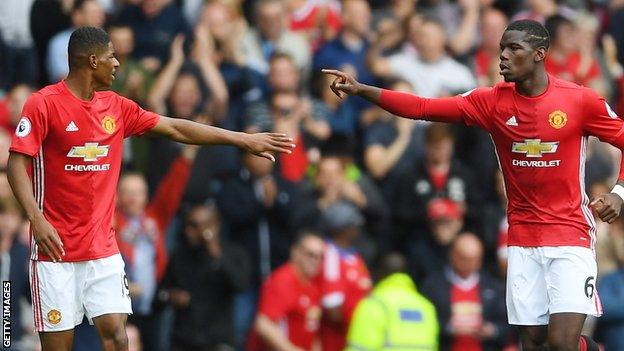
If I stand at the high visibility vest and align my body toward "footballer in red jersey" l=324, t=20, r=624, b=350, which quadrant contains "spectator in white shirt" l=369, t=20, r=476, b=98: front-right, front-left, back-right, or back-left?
back-left

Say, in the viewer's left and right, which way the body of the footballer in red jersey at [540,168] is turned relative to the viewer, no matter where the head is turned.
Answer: facing the viewer and to the left of the viewer

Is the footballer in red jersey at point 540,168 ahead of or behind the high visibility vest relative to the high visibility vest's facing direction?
behind

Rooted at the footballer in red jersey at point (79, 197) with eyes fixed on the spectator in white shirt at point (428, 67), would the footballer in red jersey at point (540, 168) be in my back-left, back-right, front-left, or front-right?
front-right

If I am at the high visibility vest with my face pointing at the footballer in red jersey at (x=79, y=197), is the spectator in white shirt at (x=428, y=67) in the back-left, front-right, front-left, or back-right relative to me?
back-right

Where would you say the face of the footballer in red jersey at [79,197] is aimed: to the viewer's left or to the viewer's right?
to the viewer's right

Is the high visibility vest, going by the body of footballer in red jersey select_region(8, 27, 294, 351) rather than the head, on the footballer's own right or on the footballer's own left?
on the footballer's own left

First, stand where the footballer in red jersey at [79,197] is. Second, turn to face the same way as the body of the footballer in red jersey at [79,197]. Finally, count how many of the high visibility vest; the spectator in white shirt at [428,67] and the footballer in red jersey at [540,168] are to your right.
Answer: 0

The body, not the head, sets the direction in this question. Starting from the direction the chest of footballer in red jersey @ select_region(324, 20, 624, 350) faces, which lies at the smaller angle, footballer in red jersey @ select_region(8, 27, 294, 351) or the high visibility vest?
the footballer in red jersey

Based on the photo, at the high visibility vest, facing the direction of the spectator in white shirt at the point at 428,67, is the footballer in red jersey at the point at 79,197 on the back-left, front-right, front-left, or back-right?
back-left

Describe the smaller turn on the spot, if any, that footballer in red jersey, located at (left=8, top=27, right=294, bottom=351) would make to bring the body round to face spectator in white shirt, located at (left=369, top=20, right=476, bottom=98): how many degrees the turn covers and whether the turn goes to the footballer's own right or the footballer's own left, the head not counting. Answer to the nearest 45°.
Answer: approximately 90° to the footballer's own left

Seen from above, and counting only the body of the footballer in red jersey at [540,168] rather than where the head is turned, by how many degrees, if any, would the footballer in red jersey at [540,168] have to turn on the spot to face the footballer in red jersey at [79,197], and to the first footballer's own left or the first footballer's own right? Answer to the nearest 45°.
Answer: approximately 45° to the first footballer's own right

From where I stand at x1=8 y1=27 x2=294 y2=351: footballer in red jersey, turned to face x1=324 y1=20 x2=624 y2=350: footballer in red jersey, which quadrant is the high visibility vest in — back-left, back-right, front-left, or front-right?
front-left

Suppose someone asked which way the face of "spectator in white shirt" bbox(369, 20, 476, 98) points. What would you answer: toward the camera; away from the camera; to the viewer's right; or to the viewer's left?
toward the camera

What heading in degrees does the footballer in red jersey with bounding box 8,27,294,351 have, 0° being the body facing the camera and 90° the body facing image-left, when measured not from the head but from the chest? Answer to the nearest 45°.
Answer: approximately 315°

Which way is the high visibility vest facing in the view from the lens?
facing away from the viewer and to the left of the viewer
